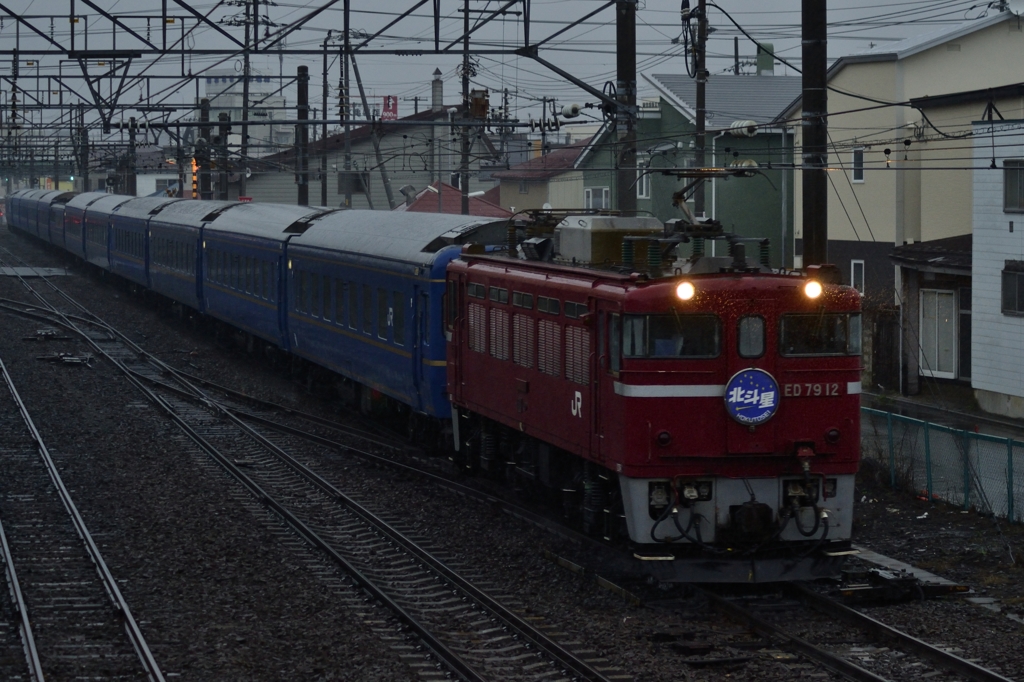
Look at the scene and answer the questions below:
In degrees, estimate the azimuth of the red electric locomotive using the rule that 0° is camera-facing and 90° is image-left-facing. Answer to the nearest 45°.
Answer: approximately 315°

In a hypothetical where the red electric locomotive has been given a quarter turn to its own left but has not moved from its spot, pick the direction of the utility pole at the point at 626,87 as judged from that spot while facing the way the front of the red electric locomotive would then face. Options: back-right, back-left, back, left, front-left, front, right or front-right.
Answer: front-left

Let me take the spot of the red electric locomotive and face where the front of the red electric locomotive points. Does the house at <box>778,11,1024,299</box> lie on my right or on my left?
on my left

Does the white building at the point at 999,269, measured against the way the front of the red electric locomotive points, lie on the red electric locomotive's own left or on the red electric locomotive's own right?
on the red electric locomotive's own left

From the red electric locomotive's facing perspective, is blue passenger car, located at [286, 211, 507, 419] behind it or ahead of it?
behind

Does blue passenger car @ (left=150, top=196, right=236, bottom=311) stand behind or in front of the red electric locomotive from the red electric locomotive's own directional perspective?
behind

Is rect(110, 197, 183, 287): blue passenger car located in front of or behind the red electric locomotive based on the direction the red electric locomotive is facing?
behind

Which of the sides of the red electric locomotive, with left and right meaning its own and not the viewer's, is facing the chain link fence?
left

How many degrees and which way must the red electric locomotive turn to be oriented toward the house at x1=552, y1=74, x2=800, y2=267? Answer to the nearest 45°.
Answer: approximately 135° to its left
